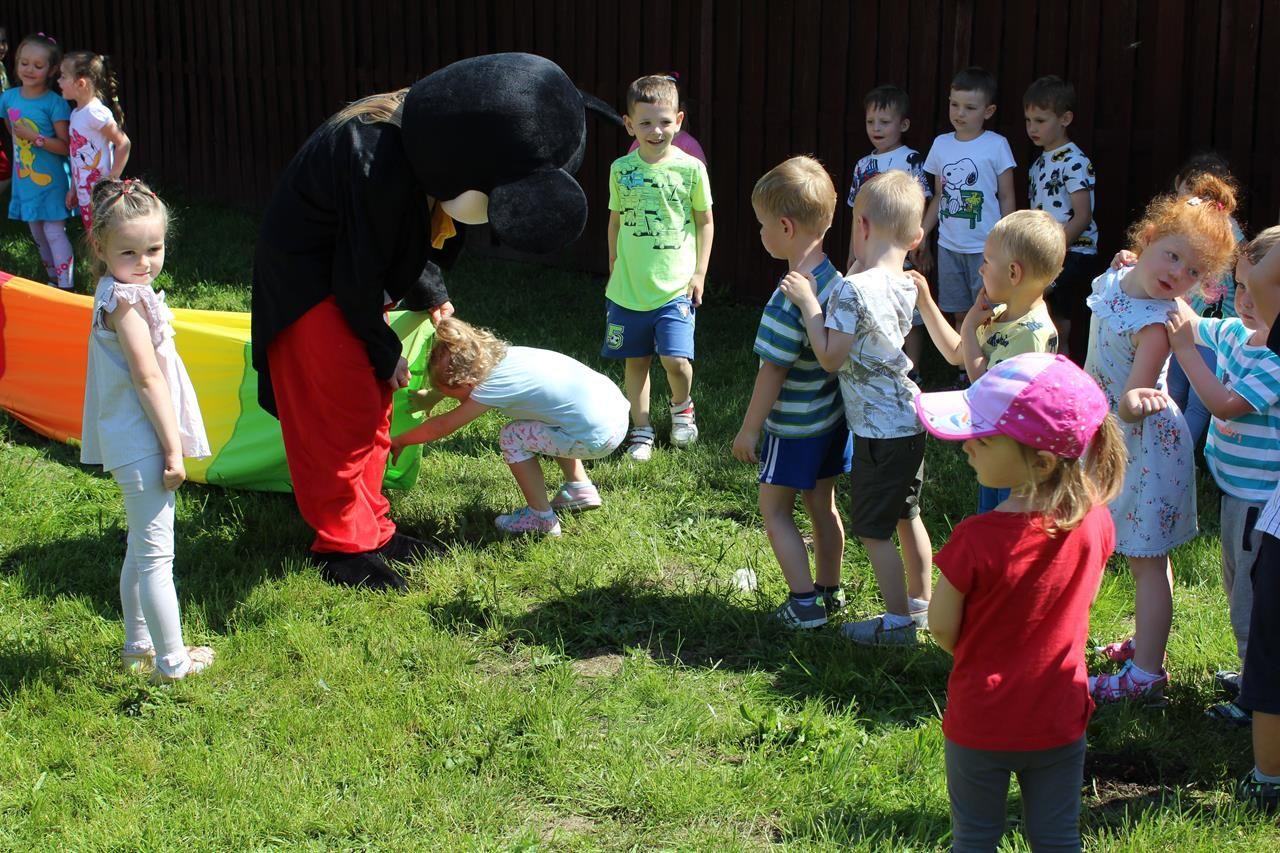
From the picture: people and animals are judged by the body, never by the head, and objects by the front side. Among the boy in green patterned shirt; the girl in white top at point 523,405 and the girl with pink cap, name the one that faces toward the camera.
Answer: the boy in green patterned shirt

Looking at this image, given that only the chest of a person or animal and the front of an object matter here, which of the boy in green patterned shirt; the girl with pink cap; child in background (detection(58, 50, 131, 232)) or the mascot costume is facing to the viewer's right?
the mascot costume

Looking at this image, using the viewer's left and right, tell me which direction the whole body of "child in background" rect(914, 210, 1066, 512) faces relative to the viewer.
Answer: facing to the left of the viewer

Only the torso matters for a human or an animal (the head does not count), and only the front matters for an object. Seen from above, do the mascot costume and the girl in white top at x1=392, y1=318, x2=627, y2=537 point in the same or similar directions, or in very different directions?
very different directions

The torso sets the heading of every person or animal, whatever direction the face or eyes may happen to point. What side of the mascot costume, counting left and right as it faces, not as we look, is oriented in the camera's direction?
right

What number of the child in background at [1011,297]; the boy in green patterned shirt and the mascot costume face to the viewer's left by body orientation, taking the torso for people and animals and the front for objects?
1

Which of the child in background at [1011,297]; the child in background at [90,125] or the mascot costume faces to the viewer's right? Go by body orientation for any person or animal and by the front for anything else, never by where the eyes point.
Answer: the mascot costume

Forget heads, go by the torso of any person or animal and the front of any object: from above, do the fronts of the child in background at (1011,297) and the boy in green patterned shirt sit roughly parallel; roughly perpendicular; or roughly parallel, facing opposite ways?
roughly perpendicular

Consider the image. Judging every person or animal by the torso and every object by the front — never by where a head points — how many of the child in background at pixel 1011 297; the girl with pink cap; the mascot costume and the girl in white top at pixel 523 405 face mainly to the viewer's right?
1

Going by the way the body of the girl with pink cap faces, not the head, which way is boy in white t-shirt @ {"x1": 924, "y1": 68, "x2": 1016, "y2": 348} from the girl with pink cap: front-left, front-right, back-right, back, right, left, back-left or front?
front-right

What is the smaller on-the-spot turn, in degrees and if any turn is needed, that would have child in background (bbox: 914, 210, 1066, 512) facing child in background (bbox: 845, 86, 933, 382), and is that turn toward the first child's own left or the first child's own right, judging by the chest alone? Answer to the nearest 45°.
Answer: approximately 90° to the first child's own right

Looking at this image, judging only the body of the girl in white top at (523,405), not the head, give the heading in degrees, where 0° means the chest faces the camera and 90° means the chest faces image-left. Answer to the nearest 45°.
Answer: approximately 90°

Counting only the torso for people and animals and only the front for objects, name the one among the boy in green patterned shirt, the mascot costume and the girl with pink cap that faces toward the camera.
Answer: the boy in green patterned shirt

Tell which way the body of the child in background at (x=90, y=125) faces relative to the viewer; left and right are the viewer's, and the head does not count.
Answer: facing the viewer and to the left of the viewer
